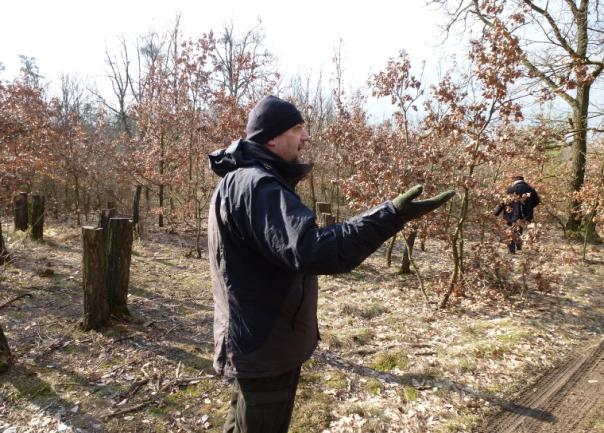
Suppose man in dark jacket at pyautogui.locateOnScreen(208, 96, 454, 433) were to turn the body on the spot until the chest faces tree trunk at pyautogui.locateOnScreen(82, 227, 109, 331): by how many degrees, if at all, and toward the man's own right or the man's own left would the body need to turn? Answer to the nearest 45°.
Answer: approximately 135° to the man's own left

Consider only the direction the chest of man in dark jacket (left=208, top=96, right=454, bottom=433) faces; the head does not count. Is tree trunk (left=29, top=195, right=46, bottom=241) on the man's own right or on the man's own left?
on the man's own left

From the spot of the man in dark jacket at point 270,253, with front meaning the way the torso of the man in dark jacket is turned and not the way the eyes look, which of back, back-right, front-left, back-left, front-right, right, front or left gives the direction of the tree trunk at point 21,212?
back-left

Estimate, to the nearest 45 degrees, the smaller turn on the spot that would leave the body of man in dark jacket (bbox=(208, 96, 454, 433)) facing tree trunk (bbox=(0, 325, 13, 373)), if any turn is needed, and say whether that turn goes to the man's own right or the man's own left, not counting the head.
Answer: approximately 135° to the man's own left

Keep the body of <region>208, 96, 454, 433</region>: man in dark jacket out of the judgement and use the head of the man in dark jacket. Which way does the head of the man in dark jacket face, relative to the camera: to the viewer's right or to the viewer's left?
to the viewer's right

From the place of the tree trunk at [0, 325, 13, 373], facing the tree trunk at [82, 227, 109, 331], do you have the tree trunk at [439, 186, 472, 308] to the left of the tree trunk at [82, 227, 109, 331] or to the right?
right

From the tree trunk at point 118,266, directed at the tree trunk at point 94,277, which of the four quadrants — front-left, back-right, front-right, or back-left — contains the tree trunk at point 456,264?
back-left

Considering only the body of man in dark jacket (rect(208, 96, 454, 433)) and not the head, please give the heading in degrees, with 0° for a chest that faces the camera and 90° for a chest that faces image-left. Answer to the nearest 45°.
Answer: approximately 270°

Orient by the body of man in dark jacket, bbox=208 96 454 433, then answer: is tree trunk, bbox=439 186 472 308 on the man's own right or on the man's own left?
on the man's own left
